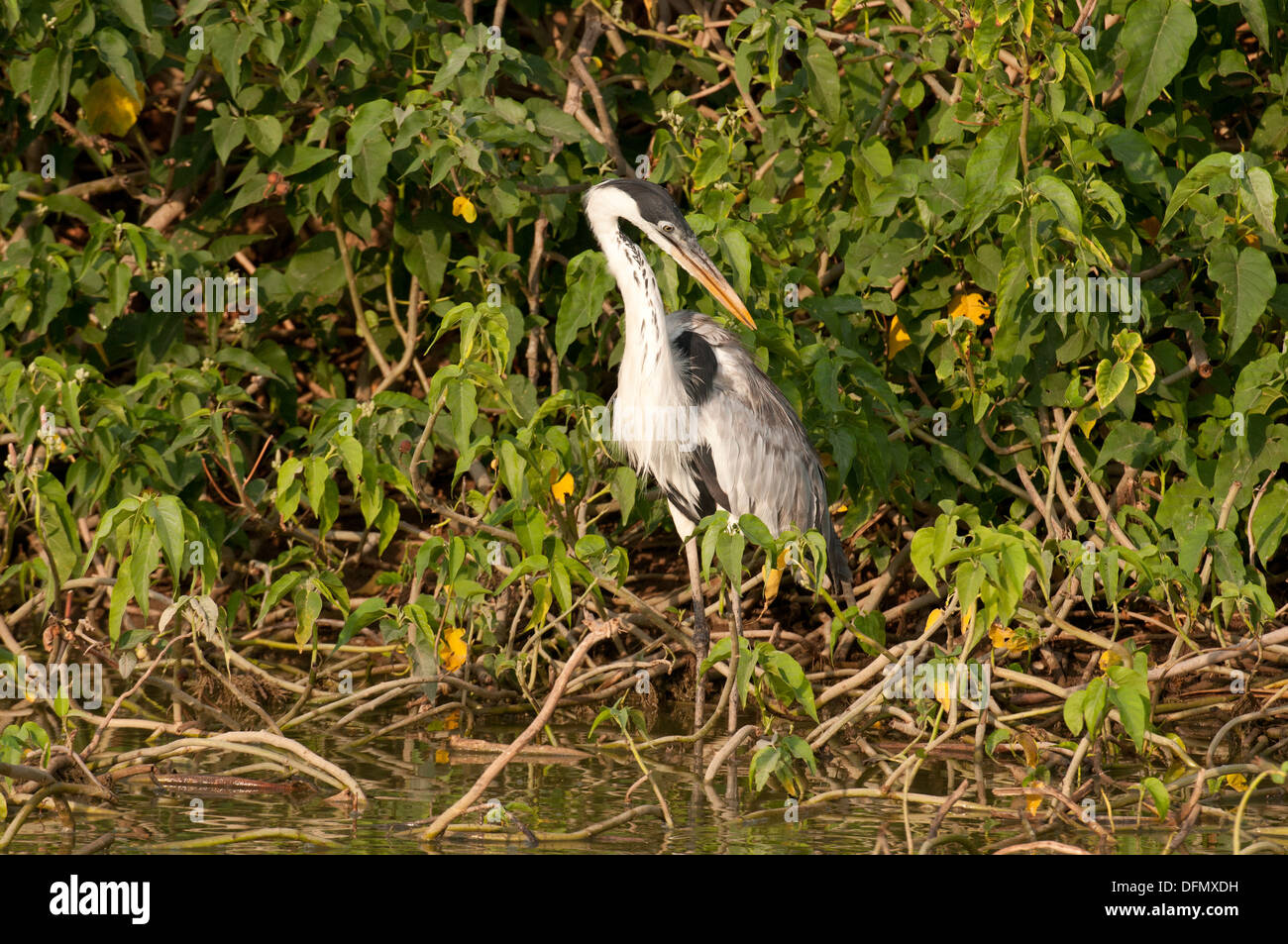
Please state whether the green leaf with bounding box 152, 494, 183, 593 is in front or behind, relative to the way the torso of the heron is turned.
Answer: in front

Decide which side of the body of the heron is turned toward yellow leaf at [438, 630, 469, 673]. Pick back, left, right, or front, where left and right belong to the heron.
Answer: front

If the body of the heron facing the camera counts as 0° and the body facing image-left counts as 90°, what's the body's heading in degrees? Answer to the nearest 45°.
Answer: approximately 45°

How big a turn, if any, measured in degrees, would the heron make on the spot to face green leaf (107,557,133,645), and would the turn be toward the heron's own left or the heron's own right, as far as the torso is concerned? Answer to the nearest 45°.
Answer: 0° — it already faces it

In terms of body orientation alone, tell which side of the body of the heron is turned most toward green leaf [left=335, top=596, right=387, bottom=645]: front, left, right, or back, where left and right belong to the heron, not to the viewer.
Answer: front
